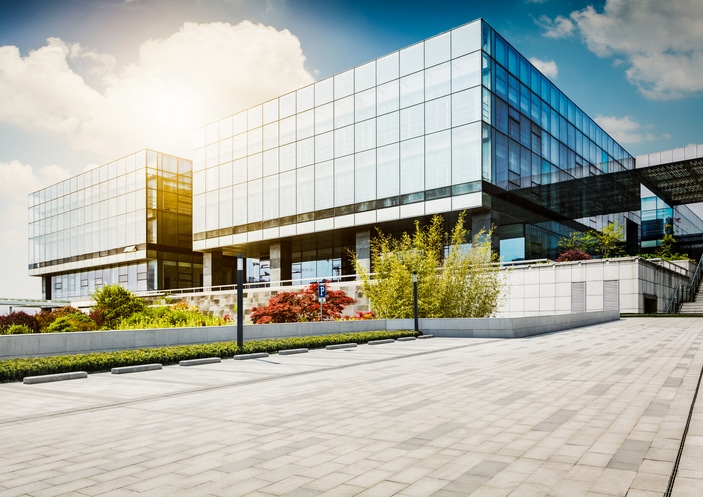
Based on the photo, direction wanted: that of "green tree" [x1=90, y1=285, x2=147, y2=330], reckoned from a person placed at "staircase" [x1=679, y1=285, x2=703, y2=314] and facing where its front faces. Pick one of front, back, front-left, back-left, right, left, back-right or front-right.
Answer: front-right

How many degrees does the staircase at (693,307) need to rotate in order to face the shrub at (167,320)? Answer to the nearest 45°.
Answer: approximately 45° to its right

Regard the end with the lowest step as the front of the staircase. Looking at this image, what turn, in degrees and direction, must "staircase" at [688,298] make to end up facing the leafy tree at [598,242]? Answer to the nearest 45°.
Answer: approximately 135° to its right

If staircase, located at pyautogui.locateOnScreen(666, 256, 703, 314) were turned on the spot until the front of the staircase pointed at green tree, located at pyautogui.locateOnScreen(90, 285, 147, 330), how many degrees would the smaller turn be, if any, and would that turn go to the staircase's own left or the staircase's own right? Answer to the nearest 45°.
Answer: approximately 45° to the staircase's own right
